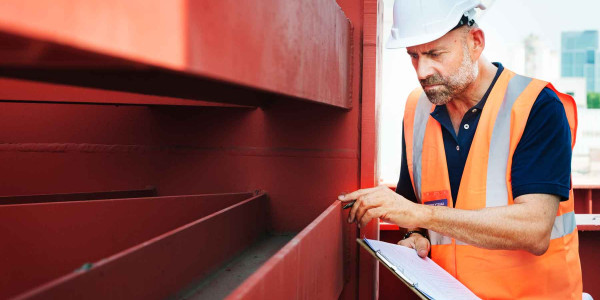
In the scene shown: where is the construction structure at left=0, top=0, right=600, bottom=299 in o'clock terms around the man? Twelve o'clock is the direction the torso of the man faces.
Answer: The construction structure is roughly at 1 o'clock from the man.

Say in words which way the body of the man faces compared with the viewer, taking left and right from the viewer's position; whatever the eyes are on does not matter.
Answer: facing the viewer and to the left of the viewer

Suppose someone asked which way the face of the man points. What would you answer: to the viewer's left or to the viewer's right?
to the viewer's left
